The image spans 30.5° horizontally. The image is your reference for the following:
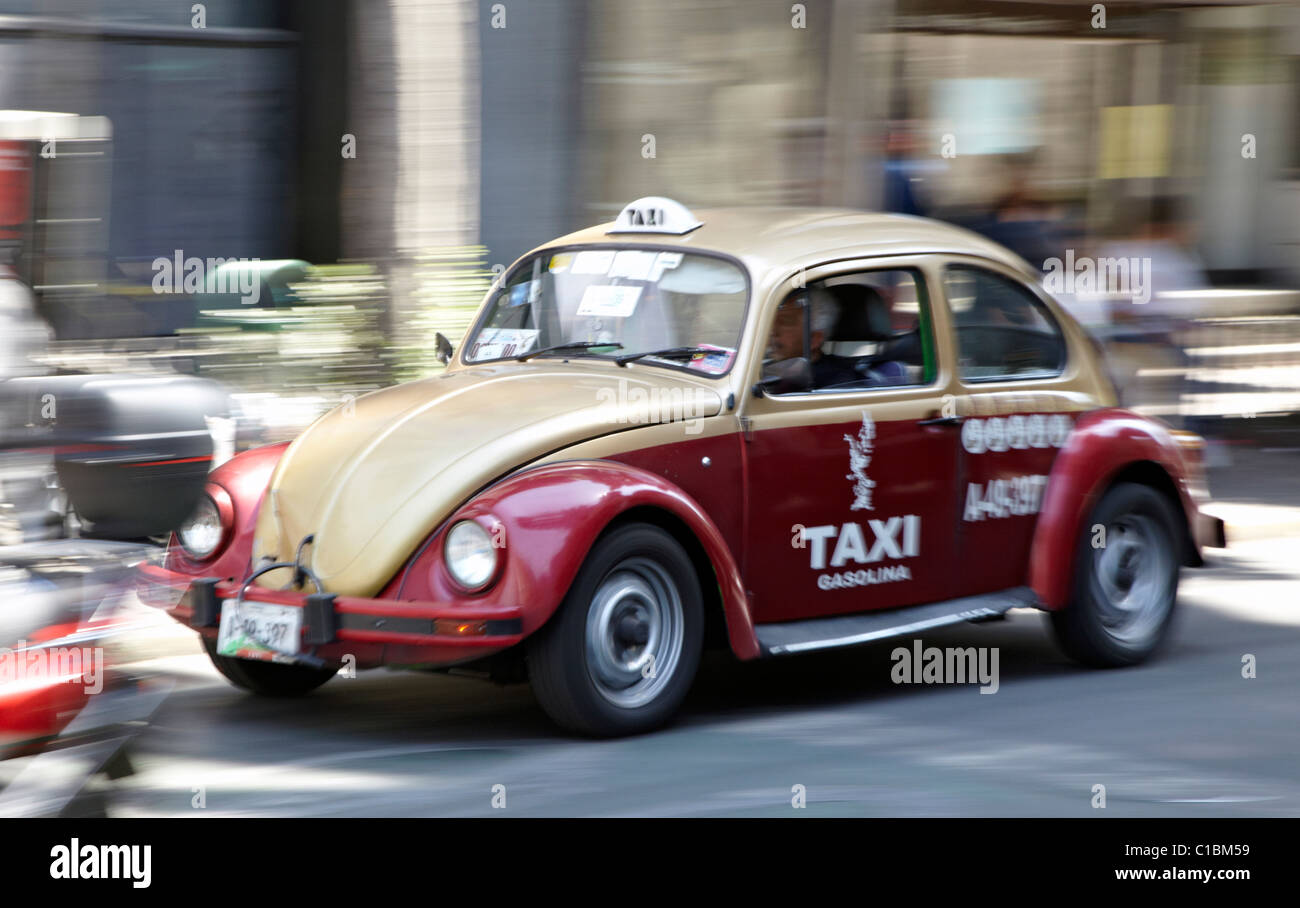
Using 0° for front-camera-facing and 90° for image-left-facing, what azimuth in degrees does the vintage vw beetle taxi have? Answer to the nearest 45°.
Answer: approximately 45°
